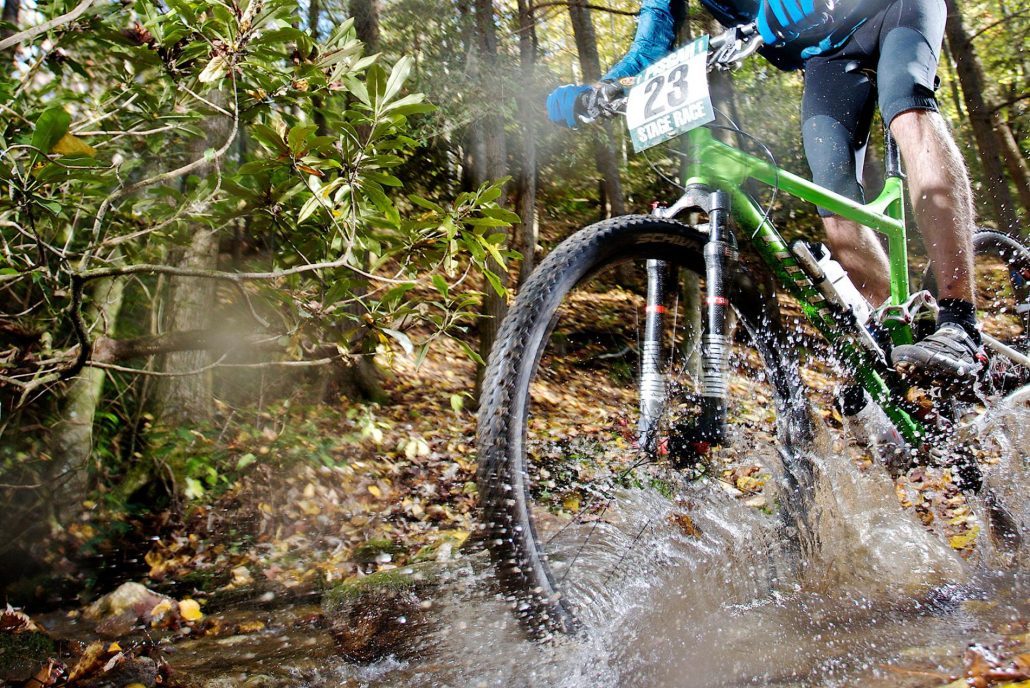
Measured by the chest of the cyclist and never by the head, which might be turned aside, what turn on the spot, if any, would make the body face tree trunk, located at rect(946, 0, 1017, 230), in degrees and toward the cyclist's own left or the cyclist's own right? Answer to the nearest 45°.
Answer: approximately 135° to the cyclist's own right

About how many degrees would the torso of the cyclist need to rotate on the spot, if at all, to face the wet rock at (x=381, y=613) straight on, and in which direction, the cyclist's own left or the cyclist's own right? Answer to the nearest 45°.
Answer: approximately 45° to the cyclist's own right

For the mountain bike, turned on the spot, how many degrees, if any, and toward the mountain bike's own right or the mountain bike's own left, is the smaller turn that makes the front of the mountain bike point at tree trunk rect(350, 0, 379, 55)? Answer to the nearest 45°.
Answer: approximately 90° to the mountain bike's own right

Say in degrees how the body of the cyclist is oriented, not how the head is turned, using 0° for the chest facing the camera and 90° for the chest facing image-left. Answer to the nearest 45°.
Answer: approximately 45°

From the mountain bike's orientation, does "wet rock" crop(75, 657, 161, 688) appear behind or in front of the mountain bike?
in front

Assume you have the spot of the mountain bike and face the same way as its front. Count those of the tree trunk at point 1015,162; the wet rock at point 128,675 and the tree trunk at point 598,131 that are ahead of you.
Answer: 1

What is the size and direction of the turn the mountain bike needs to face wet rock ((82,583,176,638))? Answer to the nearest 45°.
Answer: approximately 45° to its right

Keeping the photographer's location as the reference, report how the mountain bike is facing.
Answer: facing the viewer and to the left of the viewer

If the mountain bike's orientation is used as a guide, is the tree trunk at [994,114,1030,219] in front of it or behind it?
behind
